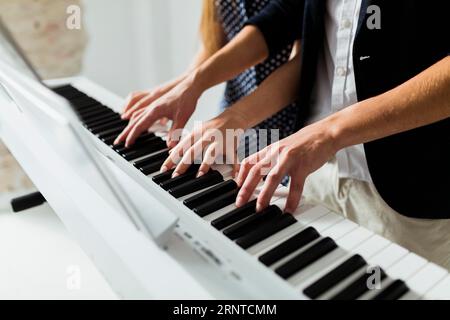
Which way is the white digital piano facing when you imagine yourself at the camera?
facing away from the viewer and to the right of the viewer
